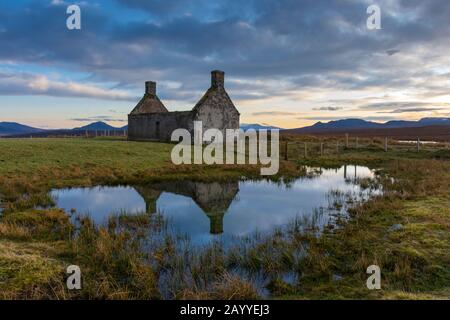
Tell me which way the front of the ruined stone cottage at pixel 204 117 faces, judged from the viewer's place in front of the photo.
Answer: facing the viewer and to the left of the viewer

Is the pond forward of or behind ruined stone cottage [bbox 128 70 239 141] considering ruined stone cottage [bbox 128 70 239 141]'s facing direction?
forward
